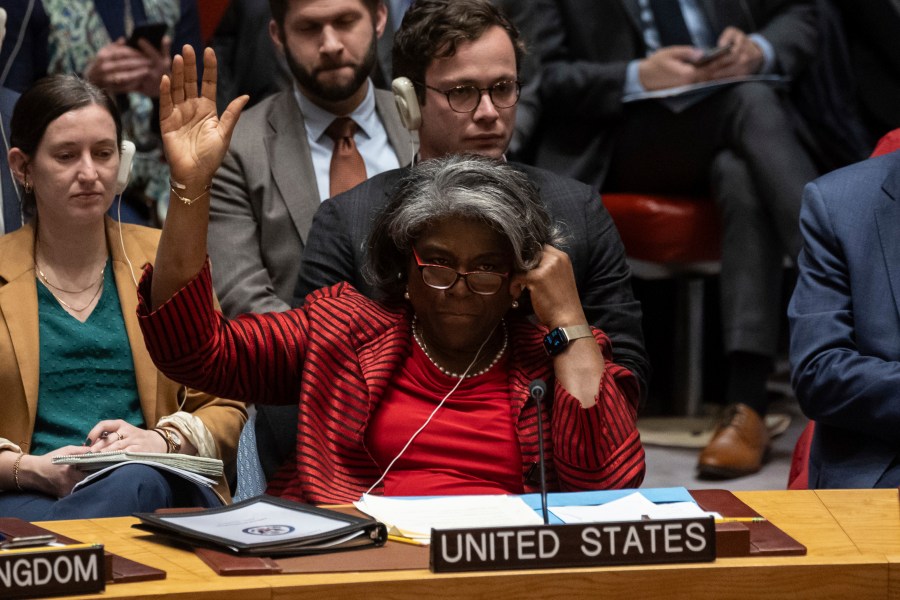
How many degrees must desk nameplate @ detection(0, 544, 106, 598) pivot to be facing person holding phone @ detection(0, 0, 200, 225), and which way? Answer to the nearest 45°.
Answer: approximately 180°

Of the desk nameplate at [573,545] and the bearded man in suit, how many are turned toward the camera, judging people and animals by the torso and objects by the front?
2

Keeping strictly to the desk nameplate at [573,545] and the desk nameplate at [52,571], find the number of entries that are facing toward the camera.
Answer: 2

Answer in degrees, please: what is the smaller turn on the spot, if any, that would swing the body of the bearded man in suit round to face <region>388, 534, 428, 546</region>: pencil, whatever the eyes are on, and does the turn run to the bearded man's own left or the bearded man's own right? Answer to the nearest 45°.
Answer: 0° — they already face it

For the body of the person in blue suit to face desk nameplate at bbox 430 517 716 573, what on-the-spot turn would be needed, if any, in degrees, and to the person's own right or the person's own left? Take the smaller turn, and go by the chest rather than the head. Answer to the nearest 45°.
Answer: approximately 45° to the person's own right

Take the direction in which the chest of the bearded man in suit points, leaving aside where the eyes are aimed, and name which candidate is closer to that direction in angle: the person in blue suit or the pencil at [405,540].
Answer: the pencil

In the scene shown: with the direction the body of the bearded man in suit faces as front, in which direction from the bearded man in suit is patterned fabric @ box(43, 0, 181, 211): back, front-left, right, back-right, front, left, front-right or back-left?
back-right
